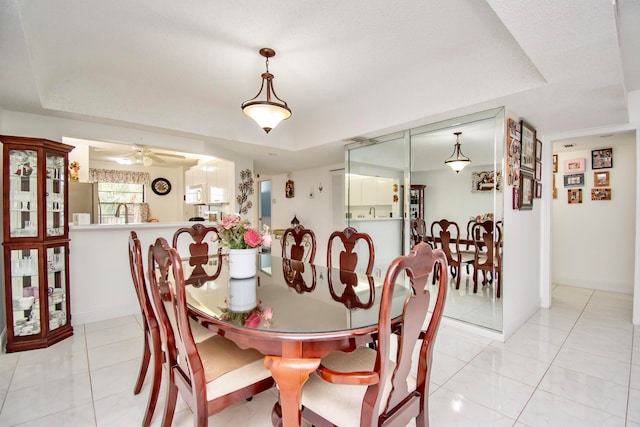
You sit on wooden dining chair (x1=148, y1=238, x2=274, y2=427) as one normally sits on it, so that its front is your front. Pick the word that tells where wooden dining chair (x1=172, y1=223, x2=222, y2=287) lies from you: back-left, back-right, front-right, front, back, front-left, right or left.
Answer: front-left

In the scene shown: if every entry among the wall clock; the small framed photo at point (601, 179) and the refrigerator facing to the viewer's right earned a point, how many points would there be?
1

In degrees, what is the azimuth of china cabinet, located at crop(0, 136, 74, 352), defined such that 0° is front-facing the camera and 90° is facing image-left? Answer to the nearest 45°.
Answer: approximately 315°

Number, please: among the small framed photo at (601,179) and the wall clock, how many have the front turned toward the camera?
2

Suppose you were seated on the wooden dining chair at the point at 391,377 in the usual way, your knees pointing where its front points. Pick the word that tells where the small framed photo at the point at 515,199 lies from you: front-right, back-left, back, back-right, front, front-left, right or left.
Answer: right

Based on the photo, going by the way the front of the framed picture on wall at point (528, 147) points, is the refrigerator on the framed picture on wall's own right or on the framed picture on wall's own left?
on the framed picture on wall's own right

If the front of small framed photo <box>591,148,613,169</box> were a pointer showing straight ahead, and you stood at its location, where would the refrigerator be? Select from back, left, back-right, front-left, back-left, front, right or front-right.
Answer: front-right

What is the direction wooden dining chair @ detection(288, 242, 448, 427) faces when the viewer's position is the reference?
facing away from the viewer and to the left of the viewer
